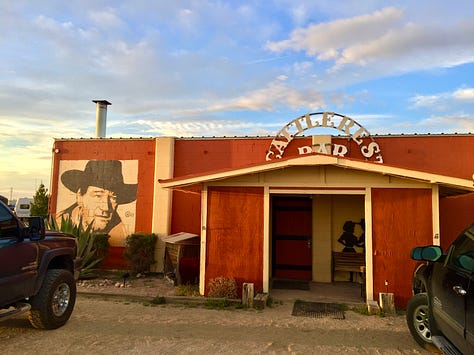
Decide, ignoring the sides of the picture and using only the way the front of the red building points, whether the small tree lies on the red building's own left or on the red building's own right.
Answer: on the red building's own right

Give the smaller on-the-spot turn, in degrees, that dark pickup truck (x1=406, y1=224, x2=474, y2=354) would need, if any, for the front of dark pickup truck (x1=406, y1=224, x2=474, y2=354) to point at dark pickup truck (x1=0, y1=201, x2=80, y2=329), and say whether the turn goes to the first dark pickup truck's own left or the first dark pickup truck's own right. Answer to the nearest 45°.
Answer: approximately 45° to the first dark pickup truck's own left

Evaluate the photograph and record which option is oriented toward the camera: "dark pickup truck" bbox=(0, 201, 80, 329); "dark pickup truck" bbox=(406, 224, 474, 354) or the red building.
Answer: the red building

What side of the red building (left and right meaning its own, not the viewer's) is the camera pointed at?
front

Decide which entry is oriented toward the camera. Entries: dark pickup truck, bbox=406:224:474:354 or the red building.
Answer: the red building

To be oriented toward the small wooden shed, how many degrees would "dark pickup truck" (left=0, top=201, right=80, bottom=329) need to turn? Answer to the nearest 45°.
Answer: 0° — it already faces it

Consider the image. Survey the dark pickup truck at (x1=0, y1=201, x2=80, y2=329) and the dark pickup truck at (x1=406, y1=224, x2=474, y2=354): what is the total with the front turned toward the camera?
0

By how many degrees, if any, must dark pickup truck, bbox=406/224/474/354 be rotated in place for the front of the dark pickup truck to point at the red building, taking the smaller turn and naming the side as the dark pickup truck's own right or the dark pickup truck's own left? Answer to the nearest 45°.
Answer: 0° — it already faces it

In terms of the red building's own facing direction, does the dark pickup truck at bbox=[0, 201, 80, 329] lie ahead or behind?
ahead

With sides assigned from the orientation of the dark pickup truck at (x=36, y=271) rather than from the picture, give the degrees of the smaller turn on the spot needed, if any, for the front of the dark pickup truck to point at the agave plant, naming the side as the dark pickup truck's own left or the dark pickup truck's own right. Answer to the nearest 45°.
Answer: approximately 45° to the dark pickup truck's own left

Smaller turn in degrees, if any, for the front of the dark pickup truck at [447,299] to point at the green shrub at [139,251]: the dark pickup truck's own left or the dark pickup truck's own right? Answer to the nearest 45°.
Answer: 0° — it already faces it

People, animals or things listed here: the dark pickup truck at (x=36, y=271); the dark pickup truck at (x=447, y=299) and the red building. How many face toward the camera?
1

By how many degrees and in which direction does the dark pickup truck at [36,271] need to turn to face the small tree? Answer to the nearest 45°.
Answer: approximately 45° to its left

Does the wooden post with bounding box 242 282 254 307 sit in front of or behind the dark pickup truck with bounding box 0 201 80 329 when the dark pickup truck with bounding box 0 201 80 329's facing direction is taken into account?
in front

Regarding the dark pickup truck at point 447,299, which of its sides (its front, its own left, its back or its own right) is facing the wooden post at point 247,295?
front

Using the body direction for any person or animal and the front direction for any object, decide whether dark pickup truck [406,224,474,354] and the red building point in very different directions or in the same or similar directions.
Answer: very different directions

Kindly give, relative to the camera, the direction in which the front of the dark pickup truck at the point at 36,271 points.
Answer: facing away from the viewer and to the right of the viewer

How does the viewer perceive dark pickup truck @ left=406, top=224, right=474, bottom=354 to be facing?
facing away from the viewer and to the left of the viewer
